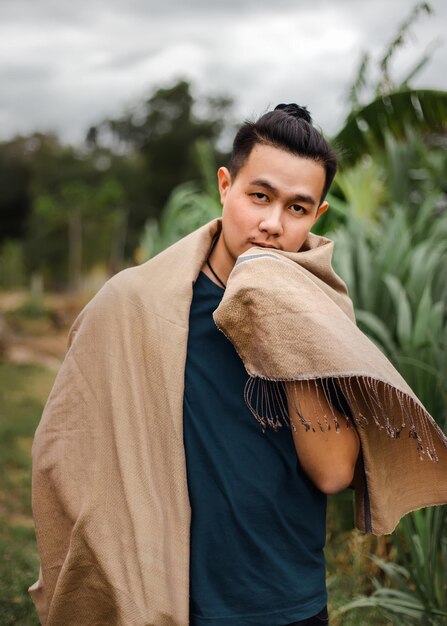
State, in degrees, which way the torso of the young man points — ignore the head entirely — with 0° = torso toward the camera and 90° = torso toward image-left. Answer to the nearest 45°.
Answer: approximately 0°

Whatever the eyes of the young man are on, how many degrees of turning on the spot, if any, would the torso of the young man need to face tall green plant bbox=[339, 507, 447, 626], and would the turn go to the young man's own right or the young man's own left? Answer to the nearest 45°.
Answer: approximately 135° to the young man's own left

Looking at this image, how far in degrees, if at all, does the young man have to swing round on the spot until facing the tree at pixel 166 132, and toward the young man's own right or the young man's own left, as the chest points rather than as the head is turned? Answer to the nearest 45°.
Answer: approximately 180°
